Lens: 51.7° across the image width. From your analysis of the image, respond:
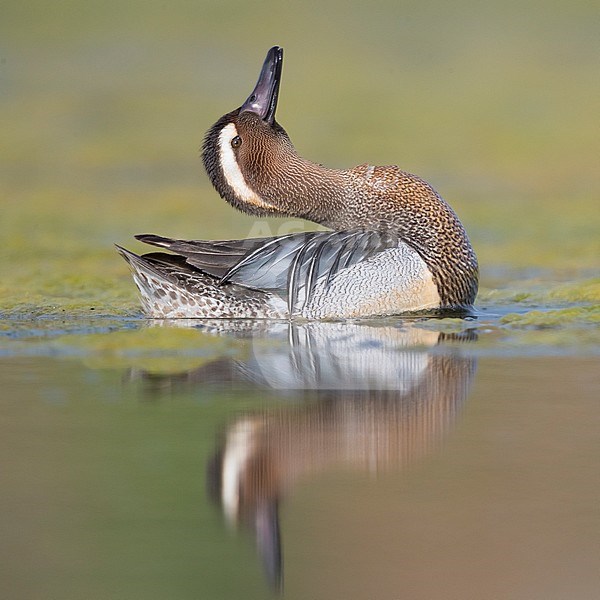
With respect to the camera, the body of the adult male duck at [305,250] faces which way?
to the viewer's right
